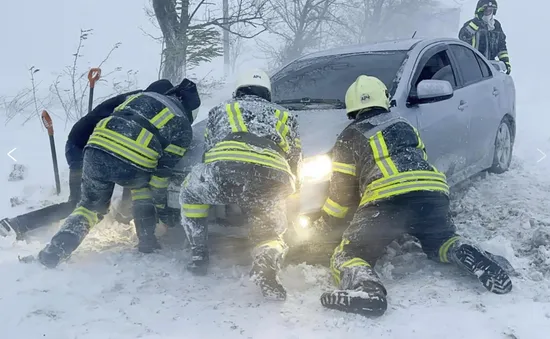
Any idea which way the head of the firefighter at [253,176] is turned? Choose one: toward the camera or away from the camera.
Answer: away from the camera

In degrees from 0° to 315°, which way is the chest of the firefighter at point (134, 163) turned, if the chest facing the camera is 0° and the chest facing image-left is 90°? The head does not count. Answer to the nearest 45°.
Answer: approximately 225°

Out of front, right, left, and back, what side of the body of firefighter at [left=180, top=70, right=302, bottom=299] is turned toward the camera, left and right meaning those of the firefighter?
back

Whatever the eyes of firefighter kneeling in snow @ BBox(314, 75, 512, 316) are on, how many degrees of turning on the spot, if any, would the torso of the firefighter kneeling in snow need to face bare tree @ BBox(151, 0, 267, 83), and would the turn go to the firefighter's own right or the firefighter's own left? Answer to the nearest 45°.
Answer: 0° — they already face it

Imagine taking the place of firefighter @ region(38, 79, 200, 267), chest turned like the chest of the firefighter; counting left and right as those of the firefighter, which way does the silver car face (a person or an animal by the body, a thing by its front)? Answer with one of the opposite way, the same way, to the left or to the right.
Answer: the opposite way

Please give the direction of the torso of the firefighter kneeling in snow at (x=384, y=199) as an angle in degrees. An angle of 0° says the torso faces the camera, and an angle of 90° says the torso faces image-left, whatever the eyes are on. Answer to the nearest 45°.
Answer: approximately 135°

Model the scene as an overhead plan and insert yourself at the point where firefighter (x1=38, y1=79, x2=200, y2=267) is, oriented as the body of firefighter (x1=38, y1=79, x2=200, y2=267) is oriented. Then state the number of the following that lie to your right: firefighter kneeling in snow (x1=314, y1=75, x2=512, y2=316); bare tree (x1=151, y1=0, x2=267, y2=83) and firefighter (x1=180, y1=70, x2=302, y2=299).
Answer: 2

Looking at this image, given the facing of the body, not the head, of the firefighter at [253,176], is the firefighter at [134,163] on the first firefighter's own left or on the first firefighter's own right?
on the first firefighter's own left

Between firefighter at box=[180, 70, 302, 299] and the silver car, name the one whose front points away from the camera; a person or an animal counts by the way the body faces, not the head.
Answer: the firefighter

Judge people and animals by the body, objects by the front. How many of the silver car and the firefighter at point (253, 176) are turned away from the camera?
1

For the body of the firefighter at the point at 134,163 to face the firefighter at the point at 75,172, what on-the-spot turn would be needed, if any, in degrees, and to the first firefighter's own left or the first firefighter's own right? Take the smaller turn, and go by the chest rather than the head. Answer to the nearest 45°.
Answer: approximately 90° to the first firefighter's own left

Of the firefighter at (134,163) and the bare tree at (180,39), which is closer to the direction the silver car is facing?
the firefighter
